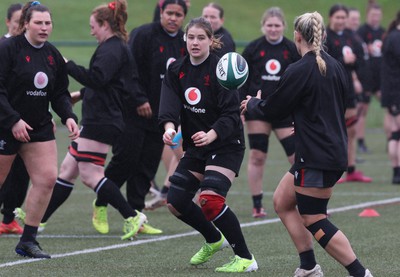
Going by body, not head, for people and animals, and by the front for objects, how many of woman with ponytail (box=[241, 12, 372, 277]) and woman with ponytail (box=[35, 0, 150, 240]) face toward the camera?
0

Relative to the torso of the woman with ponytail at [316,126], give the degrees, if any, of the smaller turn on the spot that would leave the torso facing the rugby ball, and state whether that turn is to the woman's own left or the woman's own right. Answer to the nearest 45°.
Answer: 0° — they already face it

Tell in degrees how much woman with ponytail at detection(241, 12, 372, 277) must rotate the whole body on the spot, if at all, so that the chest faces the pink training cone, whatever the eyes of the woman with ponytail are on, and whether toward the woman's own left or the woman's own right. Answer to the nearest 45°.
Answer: approximately 45° to the woman's own right

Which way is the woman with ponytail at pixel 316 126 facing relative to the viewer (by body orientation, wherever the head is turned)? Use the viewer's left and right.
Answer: facing away from the viewer and to the left of the viewer

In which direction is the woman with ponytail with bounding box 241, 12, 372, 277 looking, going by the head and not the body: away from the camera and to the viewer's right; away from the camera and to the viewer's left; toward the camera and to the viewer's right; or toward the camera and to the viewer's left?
away from the camera and to the viewer's left

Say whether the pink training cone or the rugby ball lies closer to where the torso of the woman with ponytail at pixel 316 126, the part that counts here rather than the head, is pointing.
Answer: the rugby ball

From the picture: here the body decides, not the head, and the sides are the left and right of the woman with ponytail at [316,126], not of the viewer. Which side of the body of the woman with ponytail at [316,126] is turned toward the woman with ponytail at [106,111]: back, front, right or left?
front
